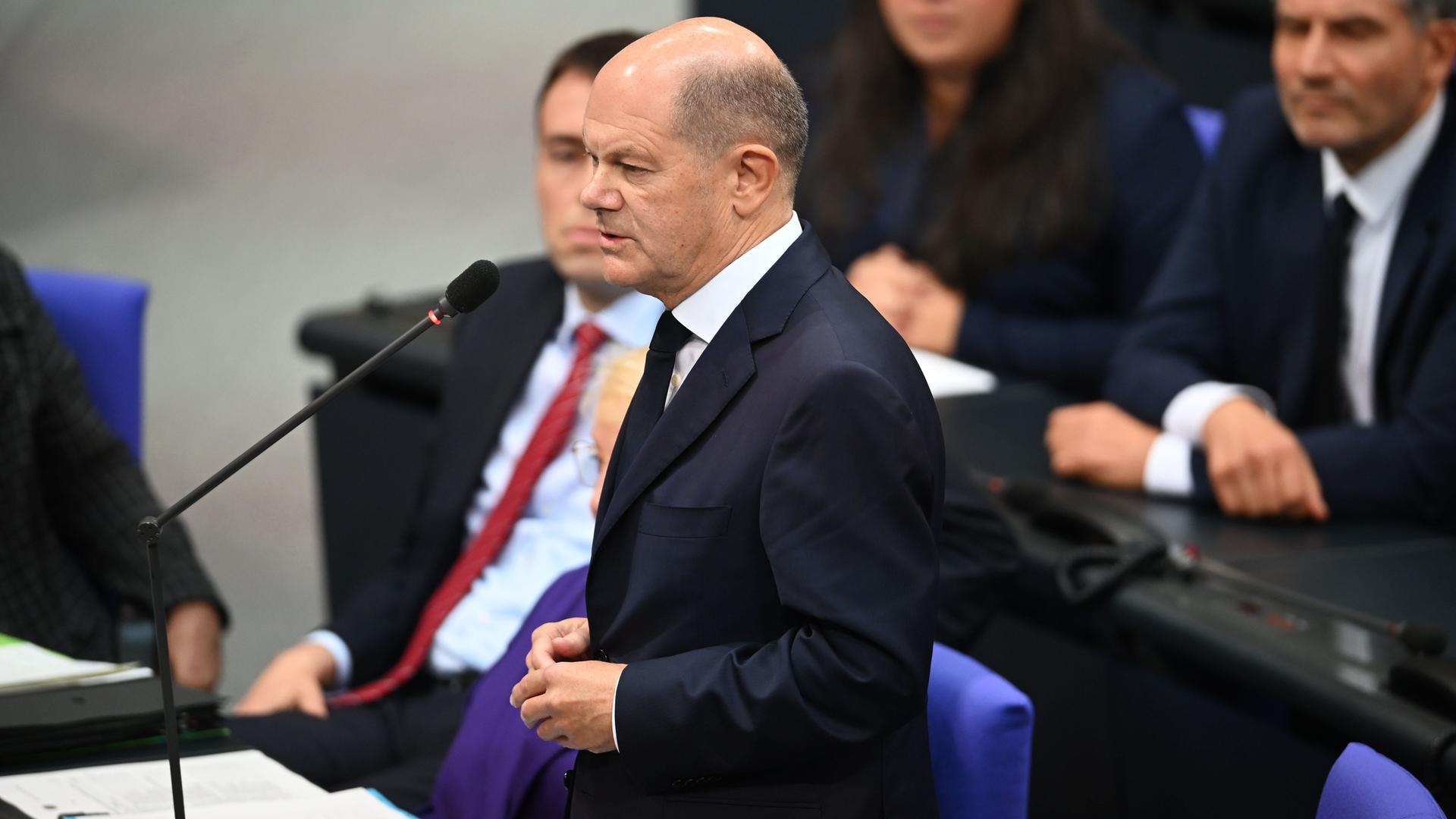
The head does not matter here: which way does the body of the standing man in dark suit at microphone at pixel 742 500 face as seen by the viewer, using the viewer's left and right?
facing to the left of the viewer

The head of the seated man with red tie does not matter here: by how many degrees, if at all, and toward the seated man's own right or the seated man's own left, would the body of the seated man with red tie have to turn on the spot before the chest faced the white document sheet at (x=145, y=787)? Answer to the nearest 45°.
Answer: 0° — they already face it

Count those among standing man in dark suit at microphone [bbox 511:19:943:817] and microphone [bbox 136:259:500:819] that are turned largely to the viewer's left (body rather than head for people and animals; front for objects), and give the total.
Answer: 1

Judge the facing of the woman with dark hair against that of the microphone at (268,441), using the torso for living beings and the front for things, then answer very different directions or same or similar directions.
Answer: very different directions

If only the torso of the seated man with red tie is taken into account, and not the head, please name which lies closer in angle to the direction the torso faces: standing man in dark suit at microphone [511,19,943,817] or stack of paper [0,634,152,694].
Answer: the stack of paper

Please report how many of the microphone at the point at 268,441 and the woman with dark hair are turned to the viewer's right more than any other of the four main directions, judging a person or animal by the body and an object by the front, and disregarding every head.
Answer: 1

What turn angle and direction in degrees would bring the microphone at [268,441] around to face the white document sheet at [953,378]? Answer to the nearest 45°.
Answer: approximately 45° to its left

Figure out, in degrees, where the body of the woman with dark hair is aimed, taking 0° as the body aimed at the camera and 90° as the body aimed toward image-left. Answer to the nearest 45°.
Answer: approximately 45°

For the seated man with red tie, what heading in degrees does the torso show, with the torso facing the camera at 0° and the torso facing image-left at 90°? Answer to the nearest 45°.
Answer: approximately 45°

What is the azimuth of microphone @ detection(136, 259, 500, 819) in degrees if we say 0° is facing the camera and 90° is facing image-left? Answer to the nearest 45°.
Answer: approximately 270°
